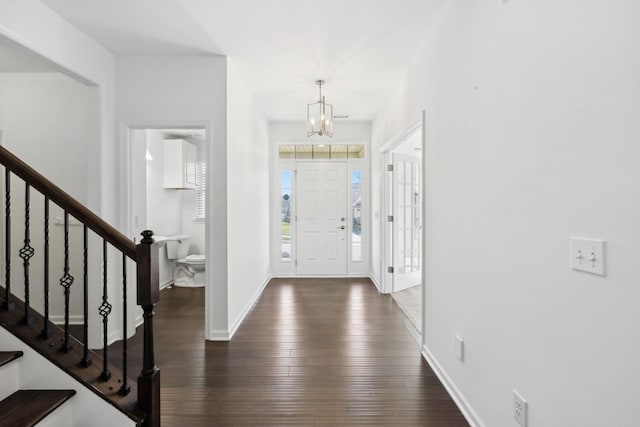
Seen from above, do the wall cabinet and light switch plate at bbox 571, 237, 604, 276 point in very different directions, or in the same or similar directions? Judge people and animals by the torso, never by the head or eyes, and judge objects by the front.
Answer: very different directions

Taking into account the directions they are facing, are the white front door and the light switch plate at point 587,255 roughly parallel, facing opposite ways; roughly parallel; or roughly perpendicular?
roughly perpendicular

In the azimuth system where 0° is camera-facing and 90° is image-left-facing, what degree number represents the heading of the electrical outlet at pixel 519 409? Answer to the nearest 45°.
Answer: approximately 45°

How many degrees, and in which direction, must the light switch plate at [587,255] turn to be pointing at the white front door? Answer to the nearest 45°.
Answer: approximately 90° to its right

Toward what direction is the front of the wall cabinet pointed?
to the viewer's right

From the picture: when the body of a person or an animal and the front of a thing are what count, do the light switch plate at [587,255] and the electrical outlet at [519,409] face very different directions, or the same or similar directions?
same or similar directions

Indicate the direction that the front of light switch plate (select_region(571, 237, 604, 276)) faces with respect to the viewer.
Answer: facing the viewer and to the left of the viewer

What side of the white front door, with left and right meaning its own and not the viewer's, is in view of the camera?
front

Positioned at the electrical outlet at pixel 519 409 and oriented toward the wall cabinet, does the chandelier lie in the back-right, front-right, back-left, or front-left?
front-right
